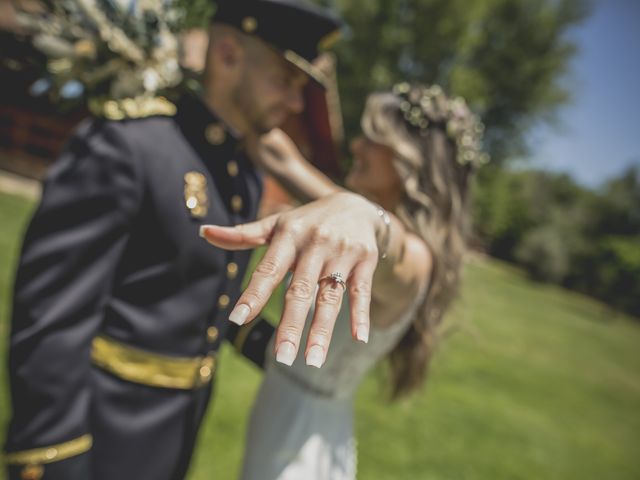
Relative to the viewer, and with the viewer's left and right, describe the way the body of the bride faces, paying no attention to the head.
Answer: facing to the left of the viewer

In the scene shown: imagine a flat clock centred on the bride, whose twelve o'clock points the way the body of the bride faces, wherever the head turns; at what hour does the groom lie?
The groom is roughly at 11 o'clock from the bride.

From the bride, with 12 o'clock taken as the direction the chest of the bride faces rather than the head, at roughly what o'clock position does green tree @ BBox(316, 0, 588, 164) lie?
The green tree is roughly at 3 o'clock from the bride.

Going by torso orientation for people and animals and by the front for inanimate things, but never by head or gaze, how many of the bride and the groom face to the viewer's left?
1

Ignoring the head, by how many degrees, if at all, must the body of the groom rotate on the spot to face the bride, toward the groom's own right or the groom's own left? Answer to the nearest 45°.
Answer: approximately 45° to the groom's own left

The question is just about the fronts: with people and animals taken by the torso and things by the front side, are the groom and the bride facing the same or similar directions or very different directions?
very different directions

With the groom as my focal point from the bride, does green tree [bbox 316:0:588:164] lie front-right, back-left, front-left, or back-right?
back-right

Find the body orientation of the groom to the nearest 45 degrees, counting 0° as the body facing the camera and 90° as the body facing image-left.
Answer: approximately 315°

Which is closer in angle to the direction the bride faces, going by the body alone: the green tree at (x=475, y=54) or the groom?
the groom

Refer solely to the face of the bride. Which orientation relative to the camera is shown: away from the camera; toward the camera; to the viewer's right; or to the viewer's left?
to the viewer's left

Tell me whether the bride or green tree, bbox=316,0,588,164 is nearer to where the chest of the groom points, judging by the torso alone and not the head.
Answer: the bride

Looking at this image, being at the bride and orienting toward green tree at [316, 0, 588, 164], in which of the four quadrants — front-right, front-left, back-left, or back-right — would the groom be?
back-left
